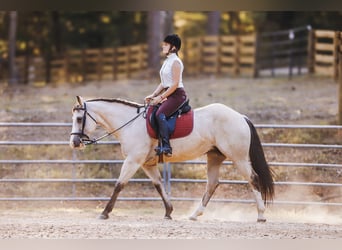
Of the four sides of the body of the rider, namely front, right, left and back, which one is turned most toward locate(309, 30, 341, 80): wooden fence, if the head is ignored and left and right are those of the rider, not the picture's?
right

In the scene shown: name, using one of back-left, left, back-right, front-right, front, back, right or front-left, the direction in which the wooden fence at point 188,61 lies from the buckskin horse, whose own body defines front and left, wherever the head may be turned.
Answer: right

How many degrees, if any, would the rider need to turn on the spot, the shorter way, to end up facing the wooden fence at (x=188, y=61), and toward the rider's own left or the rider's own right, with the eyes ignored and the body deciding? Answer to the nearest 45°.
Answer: approximately 90° to the rider's own right

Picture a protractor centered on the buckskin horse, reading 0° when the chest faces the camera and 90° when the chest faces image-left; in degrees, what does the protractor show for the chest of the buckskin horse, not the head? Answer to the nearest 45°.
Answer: approximately 90°

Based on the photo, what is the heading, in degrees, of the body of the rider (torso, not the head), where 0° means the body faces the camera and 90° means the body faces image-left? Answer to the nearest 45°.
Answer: approximately 90°

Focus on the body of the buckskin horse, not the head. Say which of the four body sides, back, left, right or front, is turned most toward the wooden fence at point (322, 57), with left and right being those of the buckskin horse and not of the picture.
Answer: right
